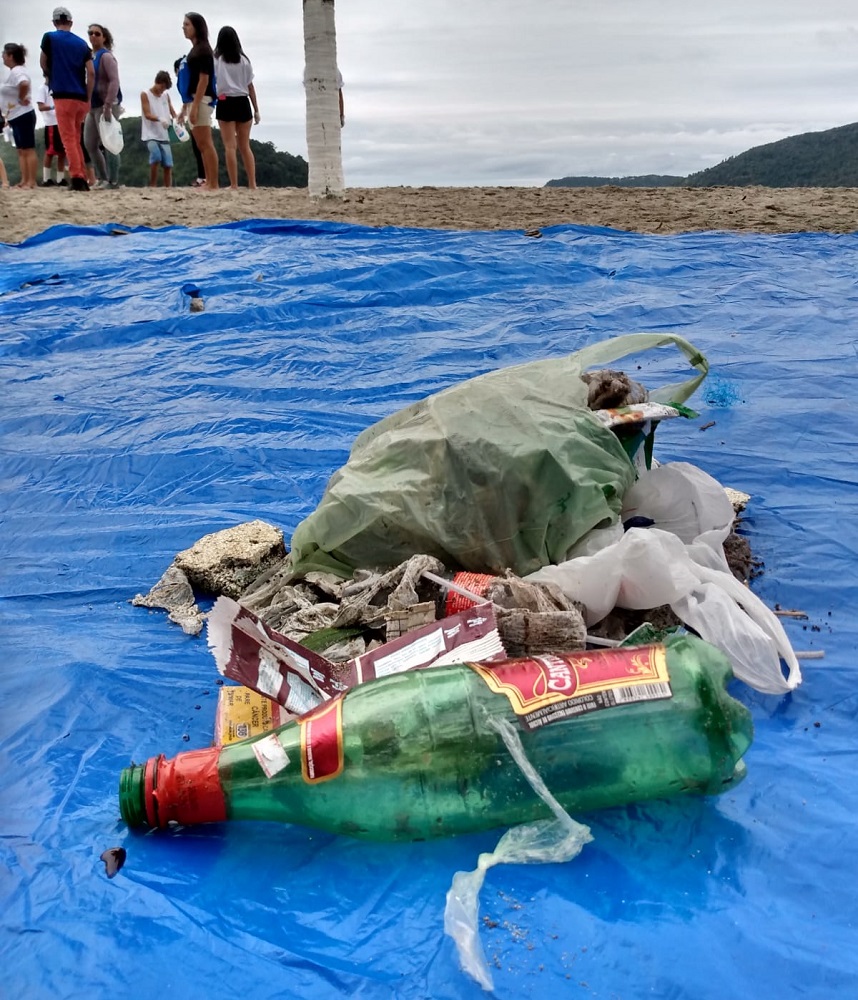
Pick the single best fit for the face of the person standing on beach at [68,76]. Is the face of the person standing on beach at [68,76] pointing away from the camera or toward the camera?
away from the camera

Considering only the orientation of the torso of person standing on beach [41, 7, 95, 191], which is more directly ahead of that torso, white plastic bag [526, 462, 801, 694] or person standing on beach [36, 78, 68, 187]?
the person standing on beach

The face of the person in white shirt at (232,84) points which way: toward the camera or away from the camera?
away from the camera

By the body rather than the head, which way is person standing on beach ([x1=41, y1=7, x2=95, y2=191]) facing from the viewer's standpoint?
away from the camera

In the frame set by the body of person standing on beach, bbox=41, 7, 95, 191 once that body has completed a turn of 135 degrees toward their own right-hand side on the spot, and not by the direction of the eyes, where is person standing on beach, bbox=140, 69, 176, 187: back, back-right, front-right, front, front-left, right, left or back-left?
left

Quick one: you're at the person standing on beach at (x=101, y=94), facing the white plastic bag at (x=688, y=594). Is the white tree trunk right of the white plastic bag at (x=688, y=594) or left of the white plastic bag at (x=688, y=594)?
left

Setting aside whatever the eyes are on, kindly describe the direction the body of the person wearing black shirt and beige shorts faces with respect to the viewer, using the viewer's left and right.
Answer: facing to the left of the viewer
